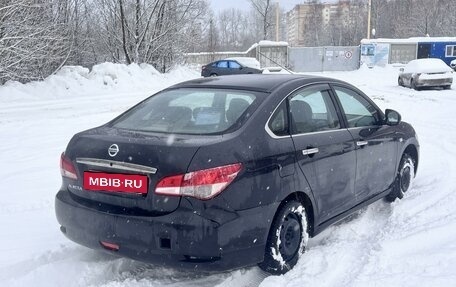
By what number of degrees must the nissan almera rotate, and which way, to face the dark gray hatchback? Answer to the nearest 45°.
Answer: approximately 45° to its left

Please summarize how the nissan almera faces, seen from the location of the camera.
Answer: facing away from the viewer and to the right of the viewer

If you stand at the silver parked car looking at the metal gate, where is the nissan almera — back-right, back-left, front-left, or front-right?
back-left

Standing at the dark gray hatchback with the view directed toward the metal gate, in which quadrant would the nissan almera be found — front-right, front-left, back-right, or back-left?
back-right
